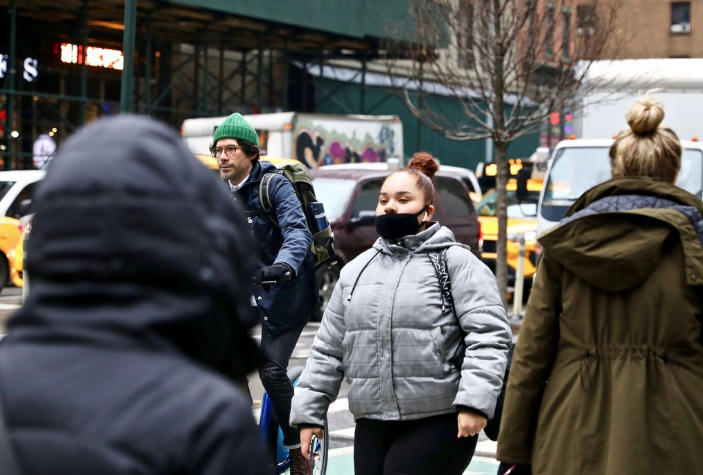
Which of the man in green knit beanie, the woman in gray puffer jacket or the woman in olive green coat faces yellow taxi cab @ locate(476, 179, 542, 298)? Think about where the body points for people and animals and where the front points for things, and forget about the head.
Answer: the woman in olive green coat

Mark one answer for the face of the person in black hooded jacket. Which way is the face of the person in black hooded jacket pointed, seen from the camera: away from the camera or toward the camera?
away from the camera

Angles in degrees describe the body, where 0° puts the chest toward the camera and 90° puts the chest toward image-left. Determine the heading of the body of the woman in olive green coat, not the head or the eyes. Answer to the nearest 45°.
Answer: approximately 180°

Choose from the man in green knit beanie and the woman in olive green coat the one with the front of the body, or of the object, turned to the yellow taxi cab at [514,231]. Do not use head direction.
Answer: the woman in olive green coat

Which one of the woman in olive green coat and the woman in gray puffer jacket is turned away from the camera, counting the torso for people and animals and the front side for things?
the woman in olive green coat

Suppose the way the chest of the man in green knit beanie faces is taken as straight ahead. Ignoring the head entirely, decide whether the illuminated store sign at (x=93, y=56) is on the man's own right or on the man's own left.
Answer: on the man's own right

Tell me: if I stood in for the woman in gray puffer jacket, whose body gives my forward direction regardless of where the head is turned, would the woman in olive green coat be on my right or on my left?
on my left

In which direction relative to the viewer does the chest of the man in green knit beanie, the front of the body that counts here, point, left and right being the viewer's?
facing the viewer and to the left of the viewer

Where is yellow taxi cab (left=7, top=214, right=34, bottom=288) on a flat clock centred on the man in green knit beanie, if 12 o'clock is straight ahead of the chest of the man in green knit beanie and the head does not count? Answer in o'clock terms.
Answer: The yellow taxi cab is roughly at 4 o'clock from the man in green knit beanie.

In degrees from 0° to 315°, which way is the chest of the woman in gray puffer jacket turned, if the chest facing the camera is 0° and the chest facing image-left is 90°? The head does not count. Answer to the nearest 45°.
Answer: approximately 45°

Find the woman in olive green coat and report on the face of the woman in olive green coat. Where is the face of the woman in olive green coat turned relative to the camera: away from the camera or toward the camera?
away from the camera

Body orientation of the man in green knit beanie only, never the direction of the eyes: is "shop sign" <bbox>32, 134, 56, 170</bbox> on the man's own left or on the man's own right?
on the man's own right

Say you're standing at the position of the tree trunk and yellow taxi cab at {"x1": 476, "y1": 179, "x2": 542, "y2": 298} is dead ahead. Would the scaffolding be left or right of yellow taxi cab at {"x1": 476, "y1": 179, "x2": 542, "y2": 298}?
left

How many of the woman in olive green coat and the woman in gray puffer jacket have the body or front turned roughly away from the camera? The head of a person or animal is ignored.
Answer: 1

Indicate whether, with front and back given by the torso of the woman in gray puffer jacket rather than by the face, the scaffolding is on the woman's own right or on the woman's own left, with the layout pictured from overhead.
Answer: on the woman's own right

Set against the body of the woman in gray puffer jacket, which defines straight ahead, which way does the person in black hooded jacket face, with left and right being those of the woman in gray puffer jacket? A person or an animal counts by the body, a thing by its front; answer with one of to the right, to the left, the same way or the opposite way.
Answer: the opposite way

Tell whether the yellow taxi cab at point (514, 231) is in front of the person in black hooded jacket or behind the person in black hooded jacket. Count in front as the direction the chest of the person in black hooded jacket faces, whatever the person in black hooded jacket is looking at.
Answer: in front

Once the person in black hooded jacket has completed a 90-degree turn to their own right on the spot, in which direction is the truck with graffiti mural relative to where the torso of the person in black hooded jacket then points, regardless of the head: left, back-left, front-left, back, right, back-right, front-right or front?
back-left

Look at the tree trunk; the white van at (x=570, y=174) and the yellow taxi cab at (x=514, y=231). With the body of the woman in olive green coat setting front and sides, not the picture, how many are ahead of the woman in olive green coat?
3
